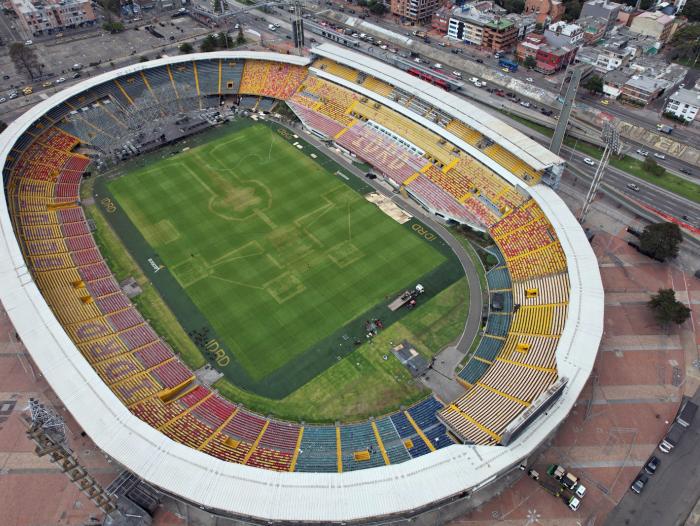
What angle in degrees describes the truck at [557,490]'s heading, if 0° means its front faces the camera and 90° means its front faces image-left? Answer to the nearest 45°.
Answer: approximately 315°

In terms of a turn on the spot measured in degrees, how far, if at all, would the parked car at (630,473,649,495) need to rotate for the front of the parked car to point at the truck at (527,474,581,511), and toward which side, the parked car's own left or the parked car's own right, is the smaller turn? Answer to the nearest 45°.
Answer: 0° — it already faces it

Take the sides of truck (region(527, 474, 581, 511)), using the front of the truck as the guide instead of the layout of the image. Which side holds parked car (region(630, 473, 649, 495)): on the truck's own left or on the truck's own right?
on the truck's own left
